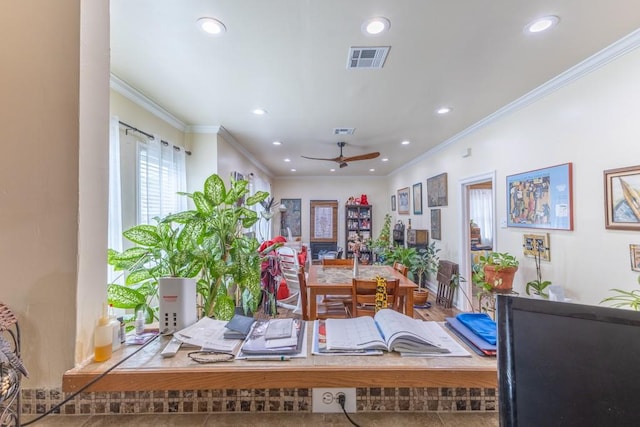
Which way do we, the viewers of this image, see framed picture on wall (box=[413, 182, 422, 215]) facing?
facing to the left of the viewer

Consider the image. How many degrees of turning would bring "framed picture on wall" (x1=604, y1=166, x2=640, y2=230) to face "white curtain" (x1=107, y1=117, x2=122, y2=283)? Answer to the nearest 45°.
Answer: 0° — it already faces it

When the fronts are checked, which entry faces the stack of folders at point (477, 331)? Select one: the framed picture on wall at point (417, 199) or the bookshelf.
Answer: the bookshelf

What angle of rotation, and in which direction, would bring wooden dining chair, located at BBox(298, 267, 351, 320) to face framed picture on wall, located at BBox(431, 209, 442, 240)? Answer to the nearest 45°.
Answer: approximately 45° to its left

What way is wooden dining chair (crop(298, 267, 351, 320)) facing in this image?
to the viewer's right

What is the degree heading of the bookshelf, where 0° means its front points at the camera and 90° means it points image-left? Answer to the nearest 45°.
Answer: approximately 0°

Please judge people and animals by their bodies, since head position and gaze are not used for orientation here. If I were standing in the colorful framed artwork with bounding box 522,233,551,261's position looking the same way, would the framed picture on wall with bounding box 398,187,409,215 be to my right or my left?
on my right
